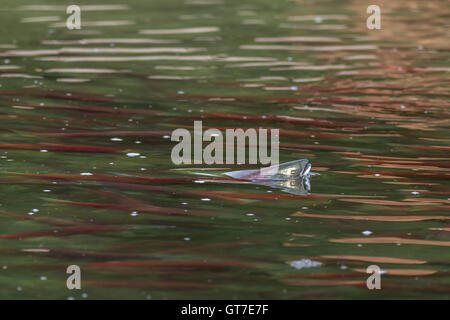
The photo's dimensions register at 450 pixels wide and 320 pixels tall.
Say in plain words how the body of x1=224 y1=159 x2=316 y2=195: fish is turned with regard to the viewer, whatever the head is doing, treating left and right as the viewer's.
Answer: facing to the right of the viewer
